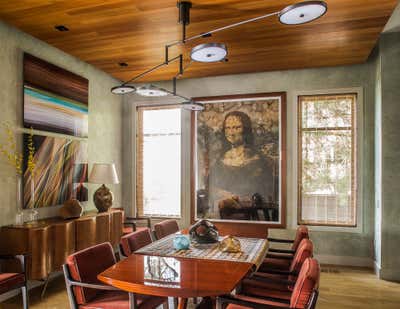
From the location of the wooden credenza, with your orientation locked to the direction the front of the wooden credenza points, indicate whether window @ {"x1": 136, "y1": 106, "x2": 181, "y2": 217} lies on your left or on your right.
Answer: on your left

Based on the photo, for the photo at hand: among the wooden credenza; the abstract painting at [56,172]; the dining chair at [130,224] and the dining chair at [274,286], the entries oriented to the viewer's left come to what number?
1

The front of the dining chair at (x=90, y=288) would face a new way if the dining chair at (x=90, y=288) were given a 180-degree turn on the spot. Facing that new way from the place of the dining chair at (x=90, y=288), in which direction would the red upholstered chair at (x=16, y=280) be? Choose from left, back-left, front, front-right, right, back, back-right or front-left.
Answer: front

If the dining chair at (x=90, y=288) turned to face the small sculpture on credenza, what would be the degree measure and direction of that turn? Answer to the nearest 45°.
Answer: approximately 135° to its left

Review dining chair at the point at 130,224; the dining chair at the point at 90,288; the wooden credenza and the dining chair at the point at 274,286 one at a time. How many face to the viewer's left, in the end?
1

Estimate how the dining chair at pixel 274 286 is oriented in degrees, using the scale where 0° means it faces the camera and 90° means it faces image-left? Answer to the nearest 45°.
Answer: approximately 90°

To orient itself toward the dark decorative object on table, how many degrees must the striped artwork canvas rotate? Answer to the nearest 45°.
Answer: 0° — it already faces it

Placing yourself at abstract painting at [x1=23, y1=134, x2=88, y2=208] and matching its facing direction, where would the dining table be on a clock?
The dining table is roughly at 1 o'clock from the abstract painting.

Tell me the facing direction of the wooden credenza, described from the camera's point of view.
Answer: facing the viewer and to the right of the viewer

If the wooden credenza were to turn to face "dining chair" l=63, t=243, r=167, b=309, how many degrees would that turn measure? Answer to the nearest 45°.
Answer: approximately 45° to its right

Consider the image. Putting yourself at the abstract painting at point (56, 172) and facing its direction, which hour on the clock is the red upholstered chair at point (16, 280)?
The red upholstered chair is roughly at 2 o'clock from the abstract painting.

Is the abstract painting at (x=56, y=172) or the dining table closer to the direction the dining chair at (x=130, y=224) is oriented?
the dining table

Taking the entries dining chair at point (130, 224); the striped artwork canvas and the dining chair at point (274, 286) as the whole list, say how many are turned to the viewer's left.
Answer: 1
